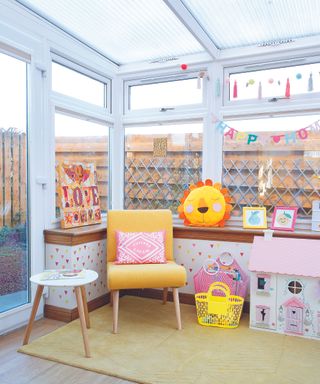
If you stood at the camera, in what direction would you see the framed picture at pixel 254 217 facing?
facing the viewer

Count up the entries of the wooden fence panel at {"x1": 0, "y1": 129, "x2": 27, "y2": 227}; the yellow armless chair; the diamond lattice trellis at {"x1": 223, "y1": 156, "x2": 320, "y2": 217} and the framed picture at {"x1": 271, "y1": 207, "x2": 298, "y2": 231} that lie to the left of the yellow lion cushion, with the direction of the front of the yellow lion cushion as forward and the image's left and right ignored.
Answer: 2

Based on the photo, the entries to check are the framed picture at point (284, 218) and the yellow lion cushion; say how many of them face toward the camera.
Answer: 2

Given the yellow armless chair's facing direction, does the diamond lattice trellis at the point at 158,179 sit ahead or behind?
behind

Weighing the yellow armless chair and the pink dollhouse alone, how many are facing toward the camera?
2

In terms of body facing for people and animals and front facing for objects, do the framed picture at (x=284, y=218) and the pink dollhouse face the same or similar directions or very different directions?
same or similar directions

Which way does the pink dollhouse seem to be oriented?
toward the camera

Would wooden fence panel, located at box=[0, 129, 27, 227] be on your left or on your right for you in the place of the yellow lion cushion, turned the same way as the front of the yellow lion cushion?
on your right

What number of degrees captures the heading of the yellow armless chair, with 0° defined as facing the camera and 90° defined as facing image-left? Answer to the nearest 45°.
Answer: approximately 0°

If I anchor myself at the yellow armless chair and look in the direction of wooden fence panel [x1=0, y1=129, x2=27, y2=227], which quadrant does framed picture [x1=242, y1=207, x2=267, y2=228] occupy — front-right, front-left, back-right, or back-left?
back-right

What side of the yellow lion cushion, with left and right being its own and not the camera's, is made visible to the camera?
front

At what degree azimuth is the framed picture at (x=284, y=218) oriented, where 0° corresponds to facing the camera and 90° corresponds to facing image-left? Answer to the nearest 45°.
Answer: approximately 0°

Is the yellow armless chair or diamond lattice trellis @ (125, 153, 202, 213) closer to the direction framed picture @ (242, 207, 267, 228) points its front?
the yellow armless chair

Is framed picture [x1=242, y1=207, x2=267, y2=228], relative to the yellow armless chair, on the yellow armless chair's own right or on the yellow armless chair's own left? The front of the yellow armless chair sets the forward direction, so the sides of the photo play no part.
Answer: on the yellow armless chair's own left

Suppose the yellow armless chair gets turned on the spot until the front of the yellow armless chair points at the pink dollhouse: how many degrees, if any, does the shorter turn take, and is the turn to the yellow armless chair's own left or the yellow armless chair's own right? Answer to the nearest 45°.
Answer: approximately 90° to the yellow armless chair's own left
